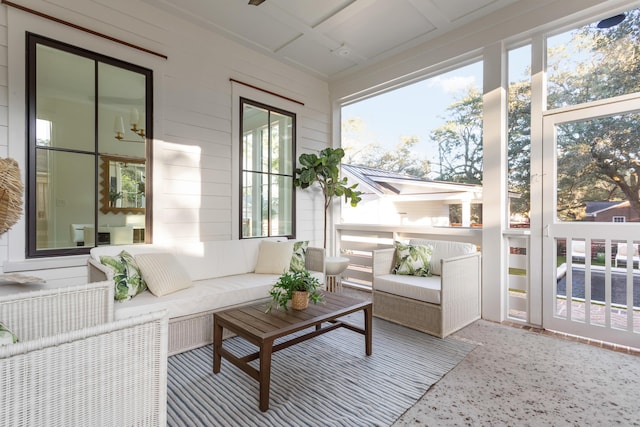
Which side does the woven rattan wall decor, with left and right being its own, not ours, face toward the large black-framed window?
left

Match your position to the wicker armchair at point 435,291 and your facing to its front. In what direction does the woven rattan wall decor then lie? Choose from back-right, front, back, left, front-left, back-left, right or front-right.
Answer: front

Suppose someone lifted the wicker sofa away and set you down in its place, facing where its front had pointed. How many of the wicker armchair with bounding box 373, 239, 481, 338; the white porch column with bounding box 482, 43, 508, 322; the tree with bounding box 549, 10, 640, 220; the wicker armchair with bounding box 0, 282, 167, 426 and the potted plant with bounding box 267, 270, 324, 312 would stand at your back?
0

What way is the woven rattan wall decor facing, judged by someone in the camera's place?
facing the viewer and to the right of the viewer

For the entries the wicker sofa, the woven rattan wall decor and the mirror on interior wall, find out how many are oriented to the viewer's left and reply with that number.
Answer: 0

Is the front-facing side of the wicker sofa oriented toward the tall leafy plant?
no

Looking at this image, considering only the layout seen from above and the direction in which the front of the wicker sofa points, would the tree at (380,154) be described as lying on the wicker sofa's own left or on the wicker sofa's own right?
on the wicker sofa's own left

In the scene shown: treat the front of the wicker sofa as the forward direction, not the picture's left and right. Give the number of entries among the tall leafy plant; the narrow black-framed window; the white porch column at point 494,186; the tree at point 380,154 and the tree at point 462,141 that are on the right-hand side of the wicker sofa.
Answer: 0

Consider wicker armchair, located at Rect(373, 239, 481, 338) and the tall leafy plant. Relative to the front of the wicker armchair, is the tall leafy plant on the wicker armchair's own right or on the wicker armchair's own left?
on the wicker armchair's own right

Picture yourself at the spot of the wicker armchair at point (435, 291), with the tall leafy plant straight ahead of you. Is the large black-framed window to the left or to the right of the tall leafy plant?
left

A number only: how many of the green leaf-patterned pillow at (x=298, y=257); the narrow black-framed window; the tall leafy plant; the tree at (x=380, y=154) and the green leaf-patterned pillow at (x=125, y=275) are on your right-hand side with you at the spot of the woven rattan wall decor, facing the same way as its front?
0

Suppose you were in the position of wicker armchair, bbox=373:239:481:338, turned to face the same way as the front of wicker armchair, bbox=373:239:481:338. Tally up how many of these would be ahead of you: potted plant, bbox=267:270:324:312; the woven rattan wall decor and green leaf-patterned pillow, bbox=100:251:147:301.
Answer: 3

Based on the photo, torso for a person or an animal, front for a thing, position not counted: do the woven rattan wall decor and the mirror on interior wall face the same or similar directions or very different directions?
same or similar directions

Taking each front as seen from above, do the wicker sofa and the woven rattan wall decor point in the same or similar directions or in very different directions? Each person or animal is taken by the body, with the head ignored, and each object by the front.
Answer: same or similar directions

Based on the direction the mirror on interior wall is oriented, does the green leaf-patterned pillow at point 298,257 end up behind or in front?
in front

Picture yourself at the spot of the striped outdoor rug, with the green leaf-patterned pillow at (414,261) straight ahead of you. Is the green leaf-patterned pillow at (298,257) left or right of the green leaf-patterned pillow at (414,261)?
left

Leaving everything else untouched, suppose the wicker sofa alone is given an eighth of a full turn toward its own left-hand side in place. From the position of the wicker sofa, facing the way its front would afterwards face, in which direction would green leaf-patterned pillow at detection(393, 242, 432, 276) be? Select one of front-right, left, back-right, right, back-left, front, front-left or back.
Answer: front

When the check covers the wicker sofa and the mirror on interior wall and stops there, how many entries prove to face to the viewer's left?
0

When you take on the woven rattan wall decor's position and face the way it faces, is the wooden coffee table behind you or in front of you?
in front

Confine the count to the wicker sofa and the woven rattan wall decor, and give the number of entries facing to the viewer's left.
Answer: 0
